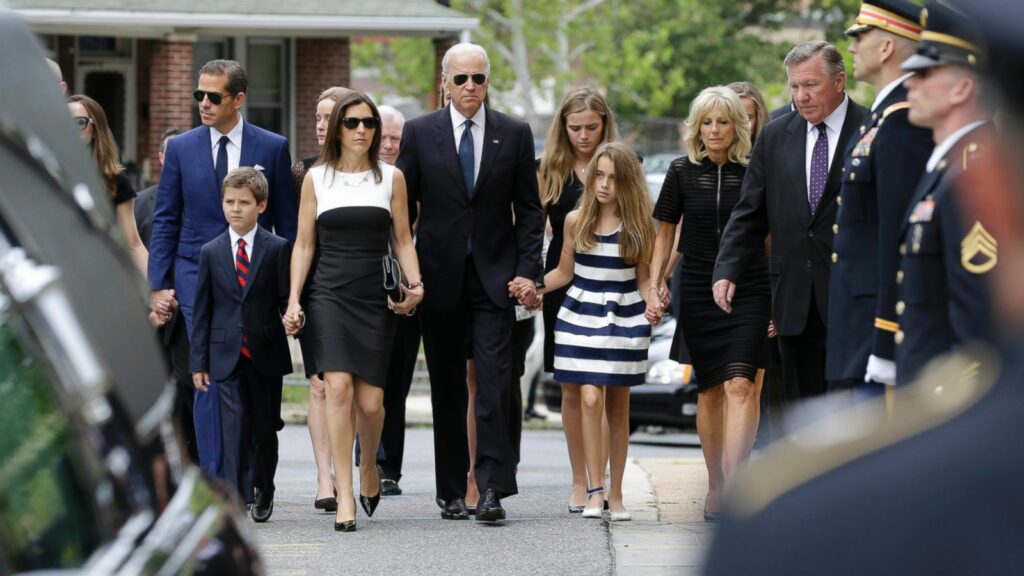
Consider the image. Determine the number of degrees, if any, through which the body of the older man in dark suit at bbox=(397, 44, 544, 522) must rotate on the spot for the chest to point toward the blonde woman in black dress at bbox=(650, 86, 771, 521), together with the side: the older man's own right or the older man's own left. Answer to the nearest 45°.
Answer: approximately 90° to the older man's own left

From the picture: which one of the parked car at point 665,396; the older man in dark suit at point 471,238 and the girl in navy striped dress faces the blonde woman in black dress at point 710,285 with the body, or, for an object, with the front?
the parked car

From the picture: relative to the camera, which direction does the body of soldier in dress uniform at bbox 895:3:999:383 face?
to the viewer's left

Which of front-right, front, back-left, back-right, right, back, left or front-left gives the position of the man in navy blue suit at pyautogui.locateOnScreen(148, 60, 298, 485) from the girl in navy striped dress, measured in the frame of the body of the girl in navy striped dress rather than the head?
right

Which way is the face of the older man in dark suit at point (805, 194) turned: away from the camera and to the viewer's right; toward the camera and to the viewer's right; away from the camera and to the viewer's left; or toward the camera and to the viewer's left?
toward the camera and to the viewer's left

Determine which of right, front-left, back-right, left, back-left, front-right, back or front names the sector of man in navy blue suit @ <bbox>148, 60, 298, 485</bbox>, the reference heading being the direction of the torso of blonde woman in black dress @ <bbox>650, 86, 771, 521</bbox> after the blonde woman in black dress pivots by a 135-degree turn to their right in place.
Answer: front-left

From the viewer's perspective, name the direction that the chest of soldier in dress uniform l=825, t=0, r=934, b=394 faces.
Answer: to the viewer's left

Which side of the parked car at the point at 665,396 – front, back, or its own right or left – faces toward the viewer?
front

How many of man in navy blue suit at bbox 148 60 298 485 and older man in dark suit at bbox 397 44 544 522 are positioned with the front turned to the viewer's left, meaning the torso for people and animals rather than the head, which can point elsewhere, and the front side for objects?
0

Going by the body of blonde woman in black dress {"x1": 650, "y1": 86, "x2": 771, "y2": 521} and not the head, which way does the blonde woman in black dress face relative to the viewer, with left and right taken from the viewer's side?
facing the viewer
